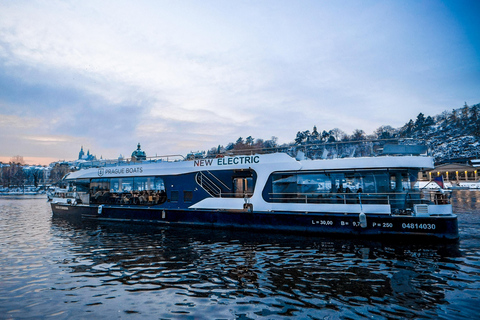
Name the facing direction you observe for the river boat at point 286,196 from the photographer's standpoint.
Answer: facing away from the viewer and to the left of the viewer
